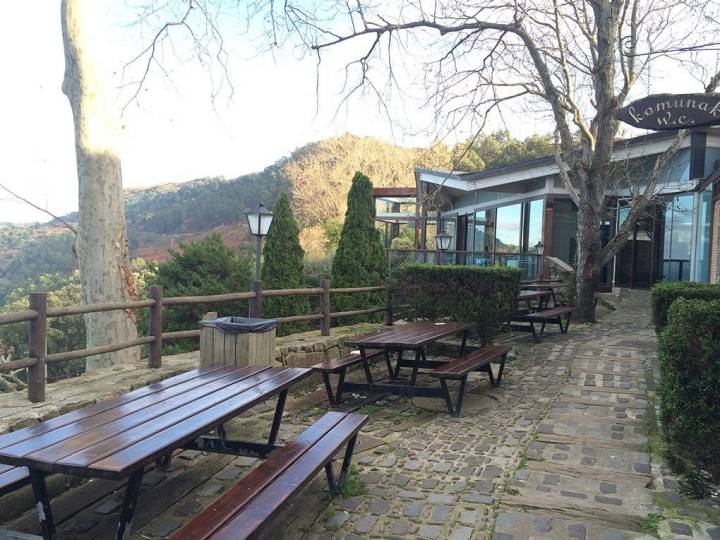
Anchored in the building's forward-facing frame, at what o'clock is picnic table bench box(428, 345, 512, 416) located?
The picnic table bench is roughly at 11 o'clock from the building.

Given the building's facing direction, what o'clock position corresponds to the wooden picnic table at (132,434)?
The wooden picnic table is roughly at 11 o'clock from the building.

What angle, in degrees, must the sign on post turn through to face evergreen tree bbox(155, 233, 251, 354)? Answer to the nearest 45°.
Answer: approximately 135° to its right

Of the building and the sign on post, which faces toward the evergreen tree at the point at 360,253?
the building

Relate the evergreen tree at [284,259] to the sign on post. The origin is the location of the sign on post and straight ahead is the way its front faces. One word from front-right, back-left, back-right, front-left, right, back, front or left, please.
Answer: back-right

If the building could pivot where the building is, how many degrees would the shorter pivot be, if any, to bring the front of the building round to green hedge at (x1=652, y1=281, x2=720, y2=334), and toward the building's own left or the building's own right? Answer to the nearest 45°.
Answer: approximately 45° to the building's own left

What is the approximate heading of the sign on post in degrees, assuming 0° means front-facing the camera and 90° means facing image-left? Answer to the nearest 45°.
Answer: approximately 0°

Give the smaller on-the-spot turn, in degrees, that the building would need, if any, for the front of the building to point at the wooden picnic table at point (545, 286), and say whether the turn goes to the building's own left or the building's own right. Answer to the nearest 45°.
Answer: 0° — it already faces it

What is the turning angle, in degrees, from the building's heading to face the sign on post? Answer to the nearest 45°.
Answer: approximately 45° to its left

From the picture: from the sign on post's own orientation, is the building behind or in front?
behind
